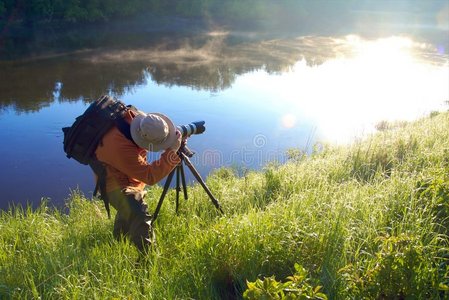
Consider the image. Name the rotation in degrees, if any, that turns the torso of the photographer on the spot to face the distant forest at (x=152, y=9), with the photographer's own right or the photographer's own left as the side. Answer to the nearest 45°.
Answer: approximately 90° to the photographer's own left

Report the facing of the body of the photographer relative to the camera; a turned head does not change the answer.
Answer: to the viewer's right

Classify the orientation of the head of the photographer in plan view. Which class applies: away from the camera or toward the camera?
away from the camera

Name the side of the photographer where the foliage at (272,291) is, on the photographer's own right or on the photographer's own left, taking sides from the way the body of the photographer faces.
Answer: on the photographer's own right
